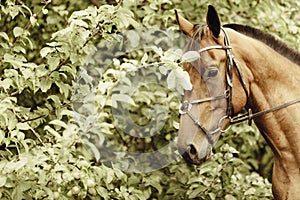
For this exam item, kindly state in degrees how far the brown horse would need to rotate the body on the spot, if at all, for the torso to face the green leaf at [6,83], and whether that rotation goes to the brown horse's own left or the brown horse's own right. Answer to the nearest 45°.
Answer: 0° — it already faces it

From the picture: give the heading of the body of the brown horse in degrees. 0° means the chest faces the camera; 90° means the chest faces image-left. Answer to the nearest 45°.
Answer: approximately 90°

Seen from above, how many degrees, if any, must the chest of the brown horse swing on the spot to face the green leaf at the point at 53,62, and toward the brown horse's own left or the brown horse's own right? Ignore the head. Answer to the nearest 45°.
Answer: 0° — it already faces it
